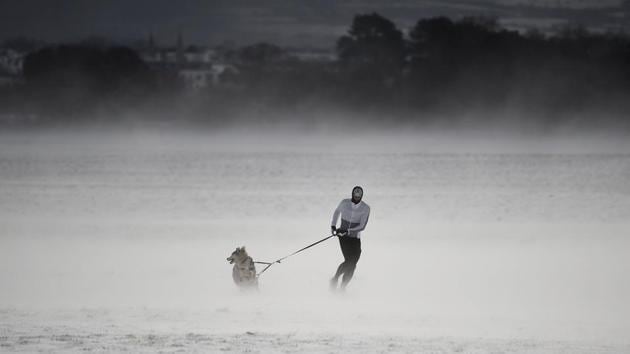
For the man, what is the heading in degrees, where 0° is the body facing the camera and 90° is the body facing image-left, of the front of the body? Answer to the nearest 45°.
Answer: approximately 45°

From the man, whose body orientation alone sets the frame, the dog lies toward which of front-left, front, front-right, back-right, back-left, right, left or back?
front-right
